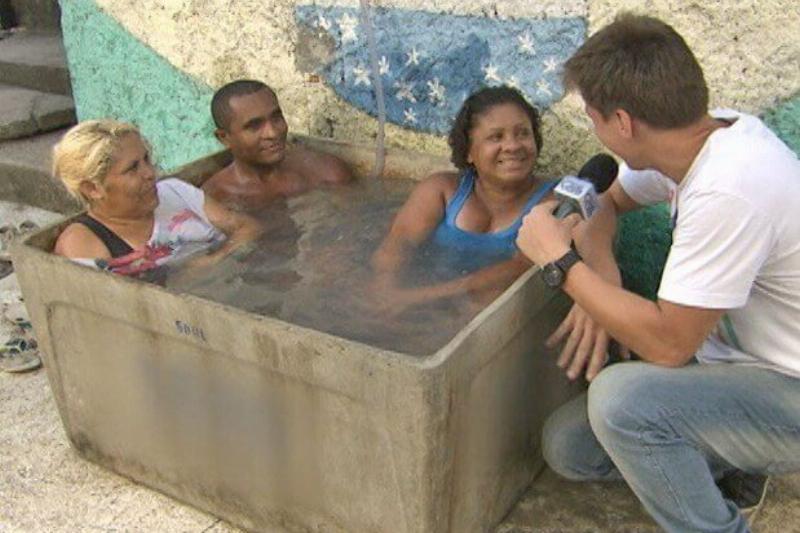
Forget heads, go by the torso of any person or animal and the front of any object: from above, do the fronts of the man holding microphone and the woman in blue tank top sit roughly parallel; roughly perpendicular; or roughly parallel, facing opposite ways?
roughly perpendicular

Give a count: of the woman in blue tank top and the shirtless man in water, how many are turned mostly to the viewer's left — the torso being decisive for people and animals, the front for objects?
0

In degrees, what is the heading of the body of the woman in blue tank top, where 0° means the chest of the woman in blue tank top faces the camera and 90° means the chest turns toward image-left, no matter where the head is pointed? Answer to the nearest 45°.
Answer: approximately 0°

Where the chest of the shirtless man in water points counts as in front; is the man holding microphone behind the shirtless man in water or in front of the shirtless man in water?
in front

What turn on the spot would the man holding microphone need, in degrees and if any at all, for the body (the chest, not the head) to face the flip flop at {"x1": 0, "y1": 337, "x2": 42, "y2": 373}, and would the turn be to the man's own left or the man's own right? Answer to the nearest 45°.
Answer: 0° — they already face it

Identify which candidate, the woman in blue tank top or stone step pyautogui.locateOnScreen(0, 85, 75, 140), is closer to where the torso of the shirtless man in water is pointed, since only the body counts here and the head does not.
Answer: the woman in blue tank top

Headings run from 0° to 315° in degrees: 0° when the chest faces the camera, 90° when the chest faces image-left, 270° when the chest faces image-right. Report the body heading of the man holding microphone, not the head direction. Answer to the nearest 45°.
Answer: approximately 90°

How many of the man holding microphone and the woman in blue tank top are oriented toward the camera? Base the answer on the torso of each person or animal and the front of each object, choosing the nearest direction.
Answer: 1

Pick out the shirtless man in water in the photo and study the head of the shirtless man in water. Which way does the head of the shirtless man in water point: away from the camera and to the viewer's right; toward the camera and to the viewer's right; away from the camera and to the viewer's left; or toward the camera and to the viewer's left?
toward the camera and to the viewer's right
